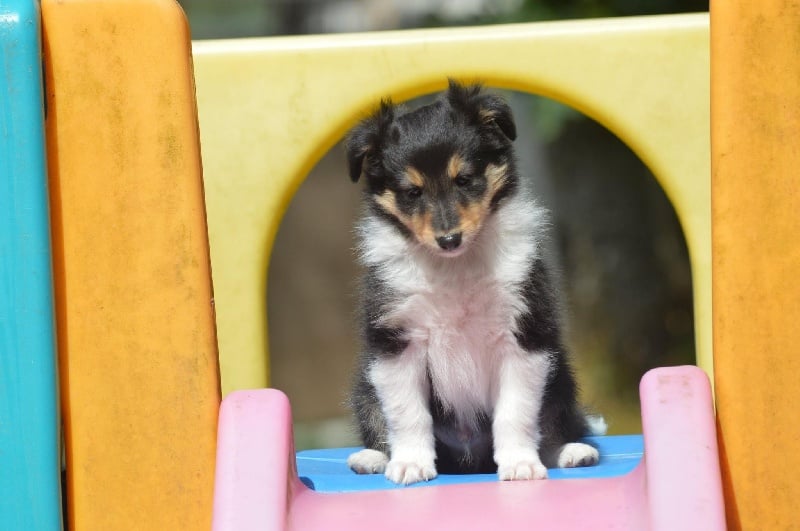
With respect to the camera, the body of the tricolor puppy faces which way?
toward the camera
